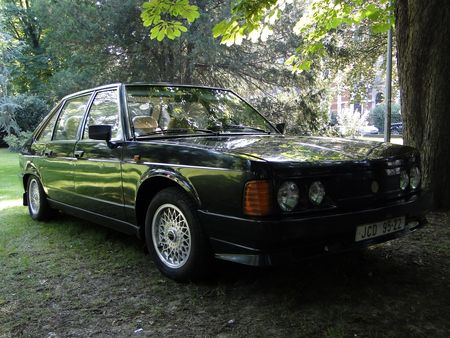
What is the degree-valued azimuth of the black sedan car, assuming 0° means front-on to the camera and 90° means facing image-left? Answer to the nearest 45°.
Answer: approximately 315°

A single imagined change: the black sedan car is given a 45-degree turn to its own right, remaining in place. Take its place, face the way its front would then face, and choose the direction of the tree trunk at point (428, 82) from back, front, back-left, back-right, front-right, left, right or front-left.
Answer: back-left
